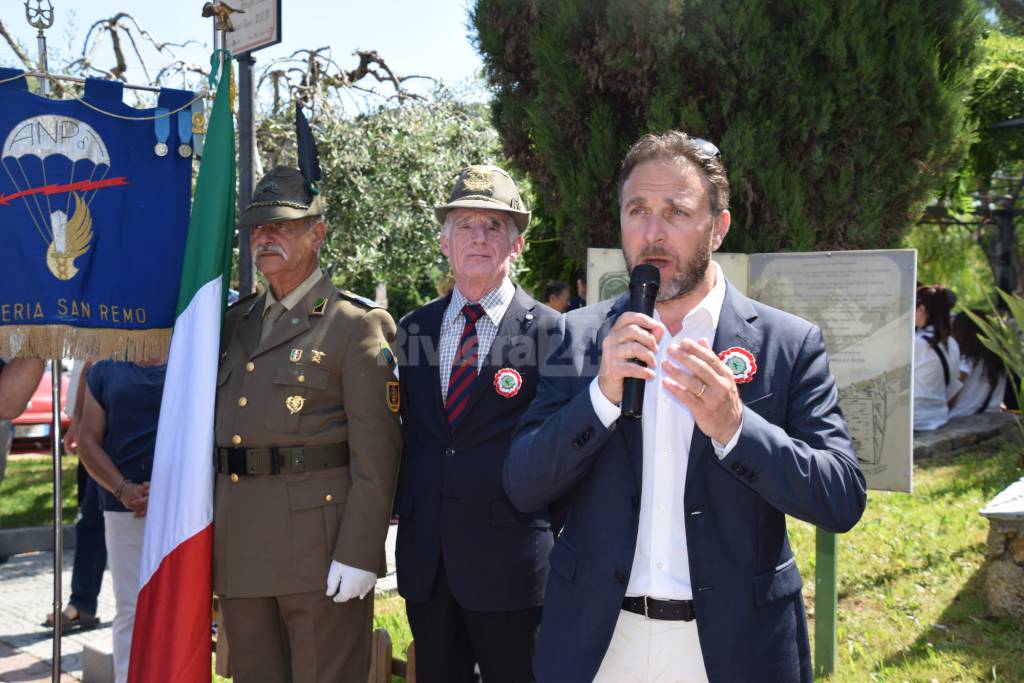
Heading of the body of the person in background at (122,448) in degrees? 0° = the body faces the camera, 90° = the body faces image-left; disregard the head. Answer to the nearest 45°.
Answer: approximately 315°

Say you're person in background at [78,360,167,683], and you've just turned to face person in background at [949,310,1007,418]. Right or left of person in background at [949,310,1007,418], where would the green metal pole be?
right

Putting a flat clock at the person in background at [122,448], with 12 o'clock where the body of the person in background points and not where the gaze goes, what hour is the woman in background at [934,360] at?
The woman in background is roughly at 10 o'clock from the person in background.

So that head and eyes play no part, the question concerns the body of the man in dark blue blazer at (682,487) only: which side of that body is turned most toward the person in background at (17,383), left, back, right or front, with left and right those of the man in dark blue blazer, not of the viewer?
right

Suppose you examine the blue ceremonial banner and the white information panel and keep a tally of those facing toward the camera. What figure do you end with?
2

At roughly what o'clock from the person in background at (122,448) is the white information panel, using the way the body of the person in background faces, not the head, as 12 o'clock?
The white information panel is roughly at 12 o'clock from the person in background.

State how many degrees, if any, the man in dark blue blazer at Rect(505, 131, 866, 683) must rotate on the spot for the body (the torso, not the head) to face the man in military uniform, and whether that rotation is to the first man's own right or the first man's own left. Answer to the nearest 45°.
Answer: approximately 90° to the first man's own right
